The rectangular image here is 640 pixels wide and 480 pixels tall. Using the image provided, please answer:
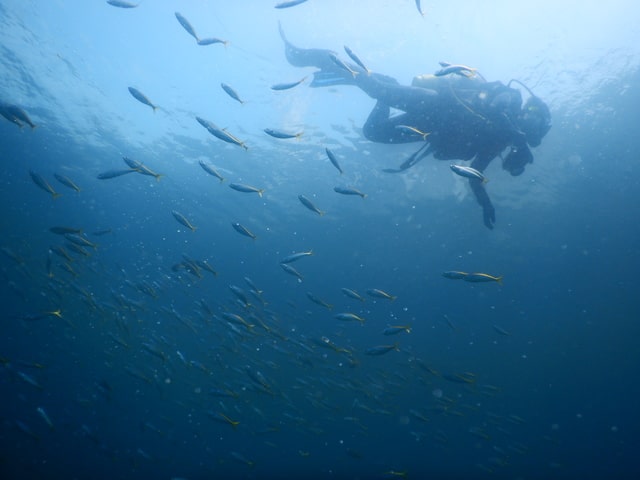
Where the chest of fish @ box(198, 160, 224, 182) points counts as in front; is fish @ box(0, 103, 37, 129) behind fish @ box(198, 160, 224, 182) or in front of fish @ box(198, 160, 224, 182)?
in front

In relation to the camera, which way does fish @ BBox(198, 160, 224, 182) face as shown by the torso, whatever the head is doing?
to the viewer's left

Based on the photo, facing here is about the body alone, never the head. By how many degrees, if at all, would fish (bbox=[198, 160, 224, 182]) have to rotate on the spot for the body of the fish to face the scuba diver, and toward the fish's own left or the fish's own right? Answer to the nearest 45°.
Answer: approximately 180°

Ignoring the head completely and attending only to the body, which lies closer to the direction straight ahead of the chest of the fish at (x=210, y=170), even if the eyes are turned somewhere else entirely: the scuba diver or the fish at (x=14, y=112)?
the fish
